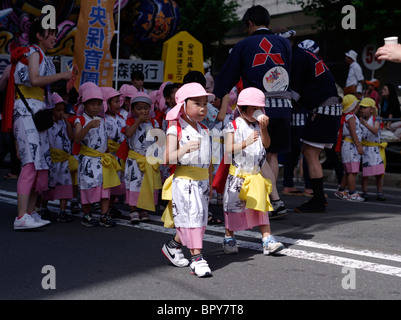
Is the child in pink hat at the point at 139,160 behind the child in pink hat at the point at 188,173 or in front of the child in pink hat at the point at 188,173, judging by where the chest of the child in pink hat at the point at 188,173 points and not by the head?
behind

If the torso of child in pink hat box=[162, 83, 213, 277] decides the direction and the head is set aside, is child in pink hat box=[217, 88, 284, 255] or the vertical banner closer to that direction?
the child in pink hat

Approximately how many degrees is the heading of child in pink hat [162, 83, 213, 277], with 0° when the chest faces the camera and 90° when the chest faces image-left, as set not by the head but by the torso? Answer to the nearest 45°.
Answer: approximately 315°

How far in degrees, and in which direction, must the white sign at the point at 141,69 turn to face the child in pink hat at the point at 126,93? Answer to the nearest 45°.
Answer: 0° — it already faces them

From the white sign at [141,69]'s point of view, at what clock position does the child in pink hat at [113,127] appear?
The child in pink hat is roughly at 12 o'clock from the white sign.

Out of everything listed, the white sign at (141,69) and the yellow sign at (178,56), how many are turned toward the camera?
2
